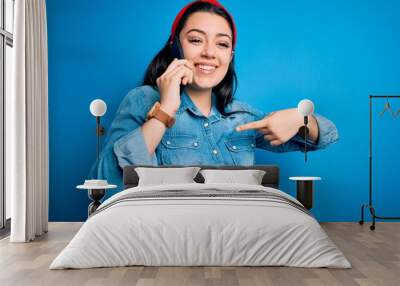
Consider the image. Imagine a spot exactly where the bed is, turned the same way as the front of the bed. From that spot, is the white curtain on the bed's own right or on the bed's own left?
on the bed's own right

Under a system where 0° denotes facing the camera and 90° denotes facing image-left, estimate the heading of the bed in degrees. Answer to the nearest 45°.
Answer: approximately 0°

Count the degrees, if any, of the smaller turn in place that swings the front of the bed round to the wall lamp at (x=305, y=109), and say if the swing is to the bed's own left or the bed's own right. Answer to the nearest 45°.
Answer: approximately 135° to the bed's own left
